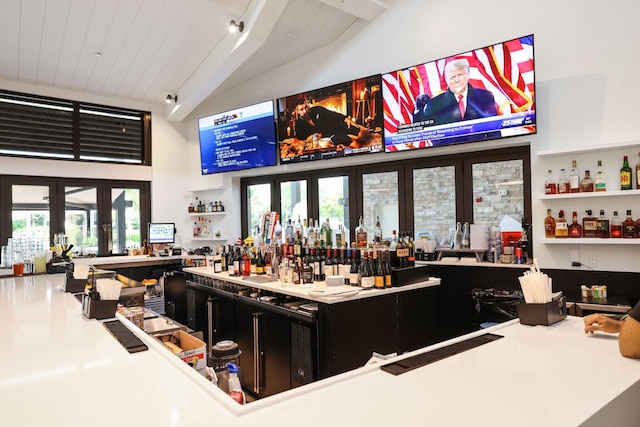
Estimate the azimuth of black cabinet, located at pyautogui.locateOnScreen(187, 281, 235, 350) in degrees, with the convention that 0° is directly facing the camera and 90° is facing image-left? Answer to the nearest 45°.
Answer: approximately 45°

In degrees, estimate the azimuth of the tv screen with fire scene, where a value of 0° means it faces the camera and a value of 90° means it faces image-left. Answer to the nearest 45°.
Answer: approximately 45°

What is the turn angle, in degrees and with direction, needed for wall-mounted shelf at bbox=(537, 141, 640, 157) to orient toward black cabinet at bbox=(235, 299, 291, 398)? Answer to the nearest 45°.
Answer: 0° — it already faces it

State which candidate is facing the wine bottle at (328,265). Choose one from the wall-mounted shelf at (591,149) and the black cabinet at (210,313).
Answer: the wall-mounted shelf

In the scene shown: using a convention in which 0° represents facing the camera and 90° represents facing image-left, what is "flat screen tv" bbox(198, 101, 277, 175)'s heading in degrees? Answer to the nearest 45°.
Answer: approximately 45°

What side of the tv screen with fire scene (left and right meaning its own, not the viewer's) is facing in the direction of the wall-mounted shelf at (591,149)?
left

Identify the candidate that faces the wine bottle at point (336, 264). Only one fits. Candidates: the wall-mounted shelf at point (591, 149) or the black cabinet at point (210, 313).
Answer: the wall-mounted shelf
